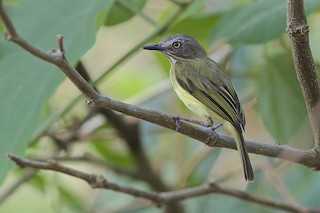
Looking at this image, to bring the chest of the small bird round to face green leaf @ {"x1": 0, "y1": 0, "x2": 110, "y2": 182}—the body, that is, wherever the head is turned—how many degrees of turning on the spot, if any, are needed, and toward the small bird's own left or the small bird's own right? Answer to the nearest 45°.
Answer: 0° — it already faces it

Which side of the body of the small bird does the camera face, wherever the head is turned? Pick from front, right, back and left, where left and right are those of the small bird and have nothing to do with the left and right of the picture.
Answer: left
